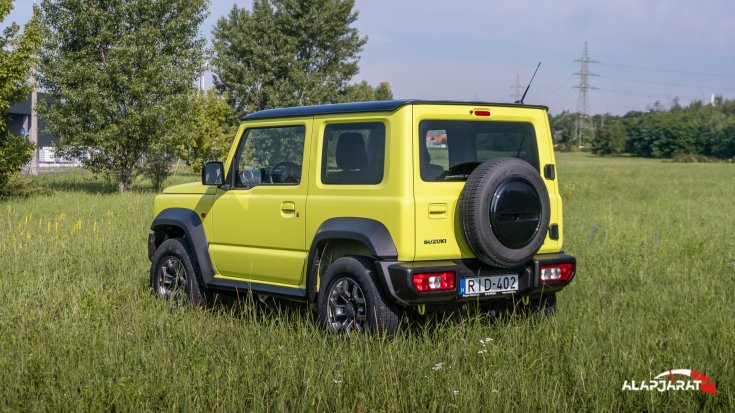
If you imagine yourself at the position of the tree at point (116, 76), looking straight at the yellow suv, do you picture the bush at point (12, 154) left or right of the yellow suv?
right

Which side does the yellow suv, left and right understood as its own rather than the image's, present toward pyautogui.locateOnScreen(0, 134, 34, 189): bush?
front

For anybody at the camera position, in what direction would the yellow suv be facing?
facing away from the viewer and to the left of the viewer

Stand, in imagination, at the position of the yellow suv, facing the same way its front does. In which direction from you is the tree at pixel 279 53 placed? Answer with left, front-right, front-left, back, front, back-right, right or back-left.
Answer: front-right

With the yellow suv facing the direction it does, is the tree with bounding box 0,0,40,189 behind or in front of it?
in front

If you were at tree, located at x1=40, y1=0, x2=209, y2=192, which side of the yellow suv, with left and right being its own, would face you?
front

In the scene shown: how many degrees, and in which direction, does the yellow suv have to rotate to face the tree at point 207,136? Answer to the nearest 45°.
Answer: approximately 45° to its right
